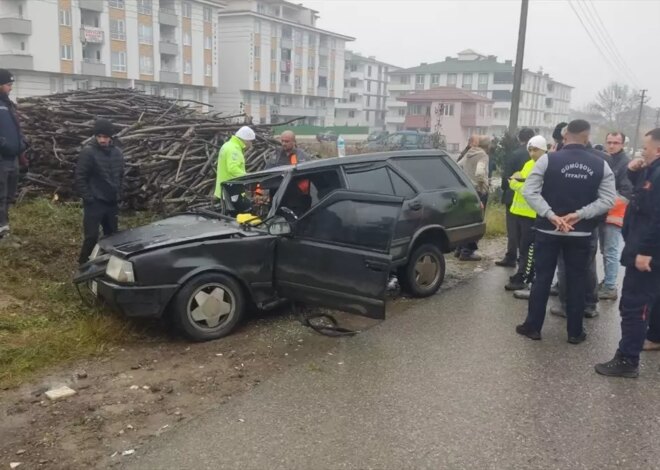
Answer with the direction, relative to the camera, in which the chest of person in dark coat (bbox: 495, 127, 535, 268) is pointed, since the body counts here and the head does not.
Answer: to the viewer's left

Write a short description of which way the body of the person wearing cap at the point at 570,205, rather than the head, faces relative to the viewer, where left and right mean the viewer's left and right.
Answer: facing away from the viewer

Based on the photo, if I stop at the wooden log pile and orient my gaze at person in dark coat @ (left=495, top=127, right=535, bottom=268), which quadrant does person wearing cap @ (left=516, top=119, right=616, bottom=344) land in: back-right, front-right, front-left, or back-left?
front-right

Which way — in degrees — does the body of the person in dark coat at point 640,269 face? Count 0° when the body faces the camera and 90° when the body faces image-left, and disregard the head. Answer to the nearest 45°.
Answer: approximately 90°

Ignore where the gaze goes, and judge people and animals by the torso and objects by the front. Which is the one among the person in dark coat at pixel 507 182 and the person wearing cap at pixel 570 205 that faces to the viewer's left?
the person in dark coat

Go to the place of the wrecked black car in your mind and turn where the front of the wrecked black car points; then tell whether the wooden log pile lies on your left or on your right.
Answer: on your right

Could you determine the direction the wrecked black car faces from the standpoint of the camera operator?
facing the viewer and to the left of the viewer

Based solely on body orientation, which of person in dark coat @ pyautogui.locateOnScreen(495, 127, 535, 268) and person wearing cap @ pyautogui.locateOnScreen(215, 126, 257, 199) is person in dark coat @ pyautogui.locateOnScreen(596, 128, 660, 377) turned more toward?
the person wearing cap

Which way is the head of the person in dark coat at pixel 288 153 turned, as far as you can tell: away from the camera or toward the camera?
toward the camera
